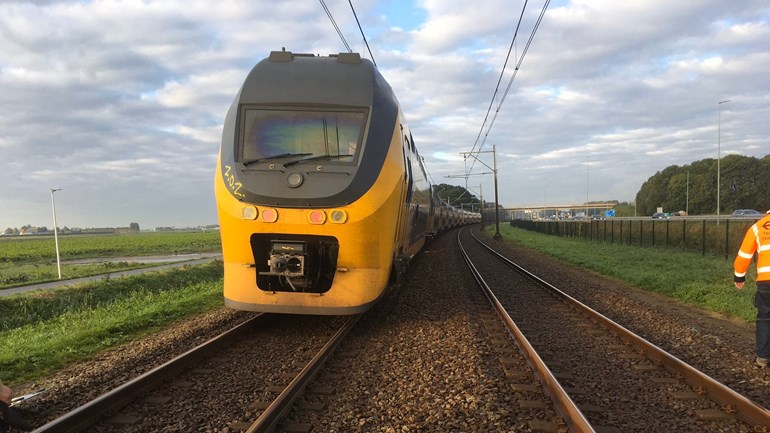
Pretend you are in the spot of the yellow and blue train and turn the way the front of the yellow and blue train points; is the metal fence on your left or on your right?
on your left

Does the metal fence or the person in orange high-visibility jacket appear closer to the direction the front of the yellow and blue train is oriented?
the person in orange high-visibility jacket

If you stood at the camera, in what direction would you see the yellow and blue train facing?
facing the viewer
